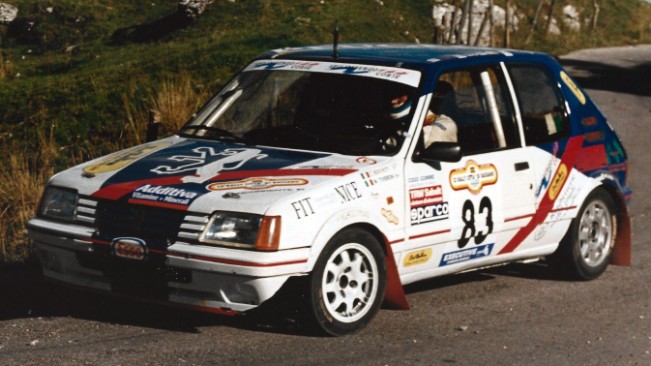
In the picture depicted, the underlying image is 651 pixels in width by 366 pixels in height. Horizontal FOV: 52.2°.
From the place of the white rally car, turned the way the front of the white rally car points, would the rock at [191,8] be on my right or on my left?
on my right

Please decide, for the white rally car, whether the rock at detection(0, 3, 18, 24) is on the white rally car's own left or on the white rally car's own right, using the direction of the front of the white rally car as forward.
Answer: on the white rally car's own right

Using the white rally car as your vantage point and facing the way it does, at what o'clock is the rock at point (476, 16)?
The rock is roughly at 5 o'clock from the white rally car.

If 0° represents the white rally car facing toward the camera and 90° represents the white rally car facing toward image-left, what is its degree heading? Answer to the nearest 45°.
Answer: approximately 45°

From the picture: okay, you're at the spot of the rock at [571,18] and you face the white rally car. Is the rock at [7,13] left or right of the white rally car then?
right

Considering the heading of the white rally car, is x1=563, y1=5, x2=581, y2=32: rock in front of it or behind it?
behind
